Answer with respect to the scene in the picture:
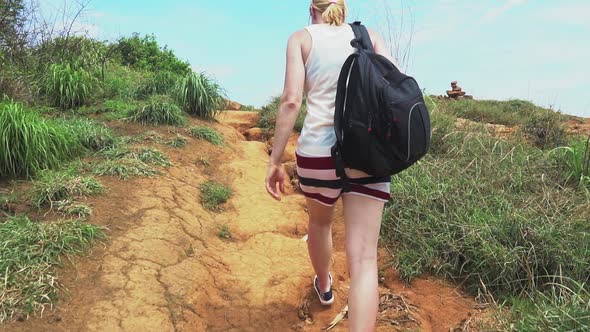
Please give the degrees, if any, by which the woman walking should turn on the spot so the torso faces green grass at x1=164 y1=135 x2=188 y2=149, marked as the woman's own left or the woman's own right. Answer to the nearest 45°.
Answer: approximately 45° to the woman's own left

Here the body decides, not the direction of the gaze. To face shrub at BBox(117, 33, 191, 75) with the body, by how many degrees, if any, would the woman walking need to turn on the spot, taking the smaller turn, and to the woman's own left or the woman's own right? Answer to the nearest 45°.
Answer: approximately 45° to the woman's own left

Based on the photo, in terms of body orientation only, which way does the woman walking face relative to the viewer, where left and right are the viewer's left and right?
facing away from the viewer

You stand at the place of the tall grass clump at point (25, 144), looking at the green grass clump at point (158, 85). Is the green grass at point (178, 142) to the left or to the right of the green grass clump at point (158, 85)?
right

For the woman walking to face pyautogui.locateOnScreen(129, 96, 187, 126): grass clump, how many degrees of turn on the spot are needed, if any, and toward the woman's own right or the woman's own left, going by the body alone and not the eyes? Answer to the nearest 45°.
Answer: approximately 45° to the woman's own left

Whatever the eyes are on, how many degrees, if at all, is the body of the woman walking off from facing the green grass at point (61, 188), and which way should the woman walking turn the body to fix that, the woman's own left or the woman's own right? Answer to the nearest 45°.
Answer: approximately 45° to the woman's own left

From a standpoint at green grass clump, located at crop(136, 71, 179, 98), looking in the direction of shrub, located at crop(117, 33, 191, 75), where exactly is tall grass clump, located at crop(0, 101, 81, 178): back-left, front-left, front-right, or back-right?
back-left

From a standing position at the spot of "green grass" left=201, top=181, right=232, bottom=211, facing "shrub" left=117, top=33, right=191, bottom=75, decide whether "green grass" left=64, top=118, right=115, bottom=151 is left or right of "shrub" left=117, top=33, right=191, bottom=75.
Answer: left

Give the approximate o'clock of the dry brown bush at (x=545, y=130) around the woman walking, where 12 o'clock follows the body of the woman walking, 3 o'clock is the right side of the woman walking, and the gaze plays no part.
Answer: The dry brown bush is roughly at 1 o'clock from the woman walking.

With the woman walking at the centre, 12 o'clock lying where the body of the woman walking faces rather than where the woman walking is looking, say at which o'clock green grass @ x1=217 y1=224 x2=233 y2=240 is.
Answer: The green grass is roughly at 11 o'clock from the woman walking.

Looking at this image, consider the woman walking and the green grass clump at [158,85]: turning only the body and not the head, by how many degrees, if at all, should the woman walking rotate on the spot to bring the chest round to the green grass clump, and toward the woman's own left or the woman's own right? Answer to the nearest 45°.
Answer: approximately 45° to the woman's own left
